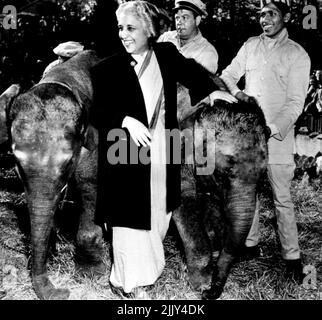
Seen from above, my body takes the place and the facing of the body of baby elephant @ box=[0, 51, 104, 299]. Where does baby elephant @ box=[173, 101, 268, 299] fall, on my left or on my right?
on my left

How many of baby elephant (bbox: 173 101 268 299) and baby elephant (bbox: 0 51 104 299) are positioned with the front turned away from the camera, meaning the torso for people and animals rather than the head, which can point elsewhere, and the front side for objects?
0

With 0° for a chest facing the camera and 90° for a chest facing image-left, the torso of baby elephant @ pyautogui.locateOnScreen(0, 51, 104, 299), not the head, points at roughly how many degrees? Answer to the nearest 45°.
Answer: approximately 45°

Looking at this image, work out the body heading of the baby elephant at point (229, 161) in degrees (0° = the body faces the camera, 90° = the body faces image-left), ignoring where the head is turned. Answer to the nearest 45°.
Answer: approximately 315°

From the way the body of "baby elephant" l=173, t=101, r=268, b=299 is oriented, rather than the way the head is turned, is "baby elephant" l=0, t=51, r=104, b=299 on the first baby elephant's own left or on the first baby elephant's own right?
on the first baby elephant's own right
